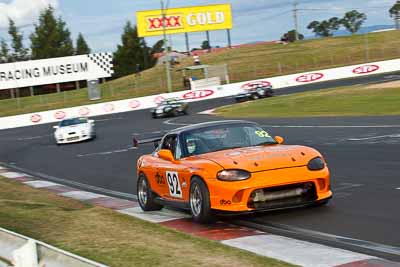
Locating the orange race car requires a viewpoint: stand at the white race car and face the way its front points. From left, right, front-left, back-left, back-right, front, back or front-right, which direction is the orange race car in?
front

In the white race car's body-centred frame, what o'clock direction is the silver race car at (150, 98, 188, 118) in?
The silver race car is roughly at 7 o'clock from the white race car.

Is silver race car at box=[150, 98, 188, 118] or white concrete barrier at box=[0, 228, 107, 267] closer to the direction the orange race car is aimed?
the white concrete barrier

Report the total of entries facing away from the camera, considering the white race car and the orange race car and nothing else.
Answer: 0

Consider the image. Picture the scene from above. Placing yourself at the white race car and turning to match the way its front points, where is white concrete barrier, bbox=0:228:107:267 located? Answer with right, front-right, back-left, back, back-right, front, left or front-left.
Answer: front

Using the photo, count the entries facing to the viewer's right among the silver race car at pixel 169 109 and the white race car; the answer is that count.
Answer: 0

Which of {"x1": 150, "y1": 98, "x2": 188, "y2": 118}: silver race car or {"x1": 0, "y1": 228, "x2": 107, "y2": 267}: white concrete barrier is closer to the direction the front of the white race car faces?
the white concrete barrier

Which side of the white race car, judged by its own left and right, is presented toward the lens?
front

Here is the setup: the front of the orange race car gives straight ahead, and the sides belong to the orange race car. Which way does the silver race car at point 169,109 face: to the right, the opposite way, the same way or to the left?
to the right

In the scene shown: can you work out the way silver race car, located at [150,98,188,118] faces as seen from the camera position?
facing the viewer and to the left of the viewer

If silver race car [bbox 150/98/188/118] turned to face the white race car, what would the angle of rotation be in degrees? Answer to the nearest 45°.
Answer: approximately 45° to its left

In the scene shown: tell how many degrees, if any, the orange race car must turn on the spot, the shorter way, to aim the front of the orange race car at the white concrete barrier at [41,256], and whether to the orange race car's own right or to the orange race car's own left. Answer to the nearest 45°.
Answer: approximately 90° to the orange race car's own right
